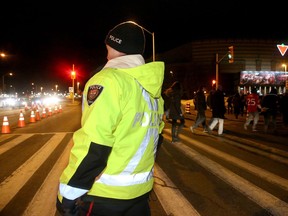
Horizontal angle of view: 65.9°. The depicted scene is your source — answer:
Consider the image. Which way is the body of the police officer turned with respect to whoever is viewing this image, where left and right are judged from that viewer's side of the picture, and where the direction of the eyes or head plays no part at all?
facing away from the viewer and to the left of the viewer
